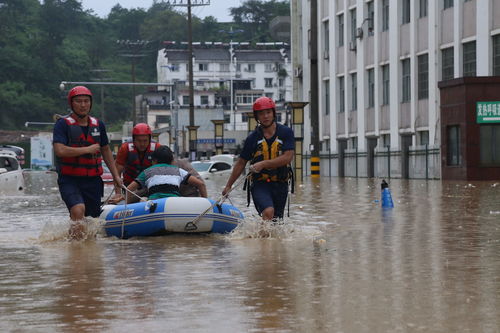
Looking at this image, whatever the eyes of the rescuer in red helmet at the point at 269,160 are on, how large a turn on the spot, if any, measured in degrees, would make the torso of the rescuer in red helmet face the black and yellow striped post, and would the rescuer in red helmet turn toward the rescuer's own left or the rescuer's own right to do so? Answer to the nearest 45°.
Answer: approximately 180°

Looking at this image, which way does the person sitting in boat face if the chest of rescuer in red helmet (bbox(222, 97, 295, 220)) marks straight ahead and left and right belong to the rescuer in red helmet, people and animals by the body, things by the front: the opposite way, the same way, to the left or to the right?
the opposite way

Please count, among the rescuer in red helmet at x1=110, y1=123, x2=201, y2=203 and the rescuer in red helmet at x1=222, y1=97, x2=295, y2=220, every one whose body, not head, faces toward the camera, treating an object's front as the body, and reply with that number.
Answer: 2

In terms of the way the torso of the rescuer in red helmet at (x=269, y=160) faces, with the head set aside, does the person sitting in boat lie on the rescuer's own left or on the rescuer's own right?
on the rescuer's own right

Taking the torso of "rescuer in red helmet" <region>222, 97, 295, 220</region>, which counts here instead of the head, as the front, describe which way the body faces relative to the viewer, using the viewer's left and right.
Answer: facing the viewer

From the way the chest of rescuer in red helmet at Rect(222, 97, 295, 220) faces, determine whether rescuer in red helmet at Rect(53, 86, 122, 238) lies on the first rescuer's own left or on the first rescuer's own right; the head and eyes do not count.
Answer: on the first rescuer's own right

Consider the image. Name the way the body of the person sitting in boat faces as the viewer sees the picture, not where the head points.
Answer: away from the camera

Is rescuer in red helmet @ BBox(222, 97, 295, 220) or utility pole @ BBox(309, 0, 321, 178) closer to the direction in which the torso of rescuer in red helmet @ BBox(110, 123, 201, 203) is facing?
the rescuer in red helmet

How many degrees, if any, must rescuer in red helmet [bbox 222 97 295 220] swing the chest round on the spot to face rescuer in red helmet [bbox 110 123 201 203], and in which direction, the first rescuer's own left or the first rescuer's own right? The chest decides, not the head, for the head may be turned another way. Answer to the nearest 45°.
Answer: approximately 135° to the first rescuer's own right

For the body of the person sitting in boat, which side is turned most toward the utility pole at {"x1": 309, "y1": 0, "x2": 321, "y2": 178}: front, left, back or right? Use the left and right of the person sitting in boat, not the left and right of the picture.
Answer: front

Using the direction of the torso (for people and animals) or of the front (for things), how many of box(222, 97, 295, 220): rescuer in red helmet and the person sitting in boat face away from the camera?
1

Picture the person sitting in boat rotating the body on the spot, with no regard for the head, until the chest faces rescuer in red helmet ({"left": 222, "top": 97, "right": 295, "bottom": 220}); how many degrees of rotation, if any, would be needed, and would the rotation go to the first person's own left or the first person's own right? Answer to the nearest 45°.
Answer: approximately 135° to the first person's own right

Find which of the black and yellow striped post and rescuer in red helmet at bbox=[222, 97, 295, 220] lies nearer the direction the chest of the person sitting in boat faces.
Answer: the black and yellow striped post

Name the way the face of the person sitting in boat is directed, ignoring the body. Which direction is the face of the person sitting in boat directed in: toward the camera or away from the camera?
away from the camera
